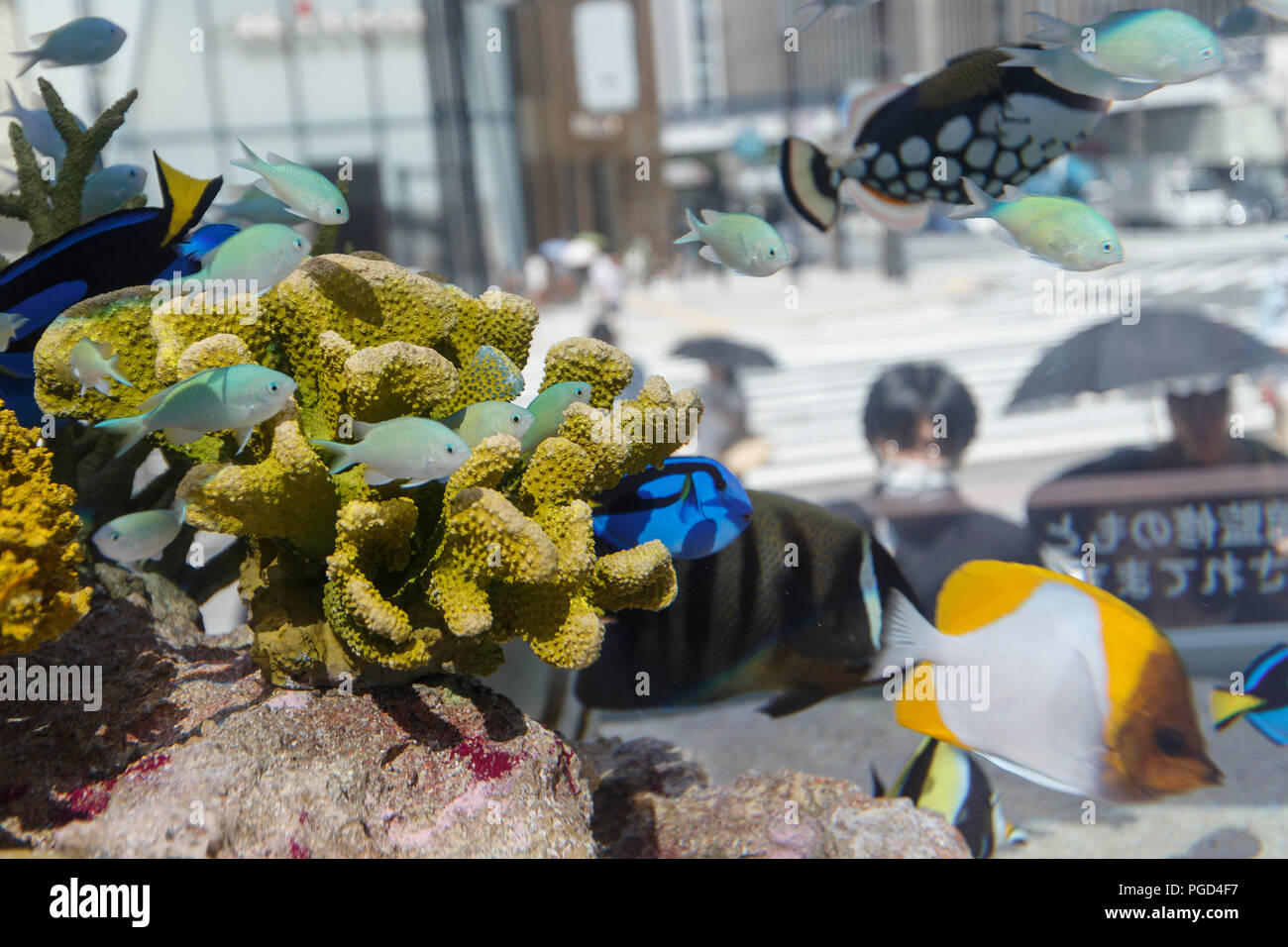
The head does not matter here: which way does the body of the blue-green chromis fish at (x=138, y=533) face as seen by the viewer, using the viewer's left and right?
facing to the left of the viewer

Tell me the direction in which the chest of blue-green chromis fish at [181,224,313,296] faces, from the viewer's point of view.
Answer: to the viewer's right

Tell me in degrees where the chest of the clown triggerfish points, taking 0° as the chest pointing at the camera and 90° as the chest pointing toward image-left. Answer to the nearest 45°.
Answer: approximately 270°

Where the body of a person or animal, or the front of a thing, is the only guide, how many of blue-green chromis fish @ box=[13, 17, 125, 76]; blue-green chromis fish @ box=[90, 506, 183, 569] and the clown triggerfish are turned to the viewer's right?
2

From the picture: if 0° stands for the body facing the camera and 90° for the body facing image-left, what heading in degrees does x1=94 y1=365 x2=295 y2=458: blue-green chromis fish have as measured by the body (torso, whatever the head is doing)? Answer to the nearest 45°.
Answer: approximately 270°

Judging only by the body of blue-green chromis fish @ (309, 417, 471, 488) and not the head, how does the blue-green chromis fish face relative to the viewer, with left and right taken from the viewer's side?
facing to the right of the viewer

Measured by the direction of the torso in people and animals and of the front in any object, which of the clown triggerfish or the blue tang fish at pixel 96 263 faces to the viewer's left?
the blue tang fish

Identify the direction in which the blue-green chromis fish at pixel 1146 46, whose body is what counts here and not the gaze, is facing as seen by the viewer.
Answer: to the viewer's right

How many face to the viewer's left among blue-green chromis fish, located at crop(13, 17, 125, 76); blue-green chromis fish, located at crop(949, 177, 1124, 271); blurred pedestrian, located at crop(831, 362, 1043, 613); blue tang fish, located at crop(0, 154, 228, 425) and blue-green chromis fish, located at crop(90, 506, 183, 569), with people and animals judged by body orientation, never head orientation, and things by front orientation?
2
